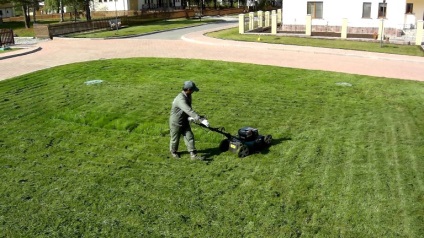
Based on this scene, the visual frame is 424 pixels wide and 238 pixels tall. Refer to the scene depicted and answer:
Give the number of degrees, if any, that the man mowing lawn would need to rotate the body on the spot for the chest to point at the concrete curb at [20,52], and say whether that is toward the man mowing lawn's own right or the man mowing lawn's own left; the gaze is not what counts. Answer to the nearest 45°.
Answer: approximately 135° to the man mowing lawn's own left

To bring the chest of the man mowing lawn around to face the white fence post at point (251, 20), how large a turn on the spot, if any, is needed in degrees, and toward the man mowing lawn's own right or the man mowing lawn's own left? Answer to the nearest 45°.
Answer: approximately 90° to the man mowing lawn's own left

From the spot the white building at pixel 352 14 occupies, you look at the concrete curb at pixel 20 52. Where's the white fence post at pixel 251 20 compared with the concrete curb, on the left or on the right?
right

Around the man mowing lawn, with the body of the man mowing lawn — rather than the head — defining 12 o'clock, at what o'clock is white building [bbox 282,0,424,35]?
The white building is roughly at 10 o'clock from the man mowing lawn.

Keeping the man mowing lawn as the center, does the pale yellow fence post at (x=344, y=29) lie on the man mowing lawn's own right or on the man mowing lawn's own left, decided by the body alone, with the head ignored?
on the man mowing lawn's own left

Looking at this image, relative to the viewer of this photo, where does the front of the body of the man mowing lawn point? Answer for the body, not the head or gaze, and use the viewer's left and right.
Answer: facing to the right of the viewer

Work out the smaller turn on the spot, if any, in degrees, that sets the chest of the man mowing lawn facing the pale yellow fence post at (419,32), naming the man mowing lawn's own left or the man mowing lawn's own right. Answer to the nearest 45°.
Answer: approximately 45° to the man mowing lawn's own left

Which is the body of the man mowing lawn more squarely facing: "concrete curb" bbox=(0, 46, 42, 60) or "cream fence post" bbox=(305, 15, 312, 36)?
the cream fence post

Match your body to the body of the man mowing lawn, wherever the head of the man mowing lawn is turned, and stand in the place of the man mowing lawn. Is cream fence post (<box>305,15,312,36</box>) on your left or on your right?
on your left
